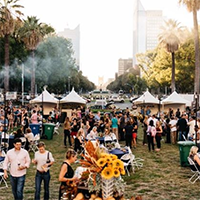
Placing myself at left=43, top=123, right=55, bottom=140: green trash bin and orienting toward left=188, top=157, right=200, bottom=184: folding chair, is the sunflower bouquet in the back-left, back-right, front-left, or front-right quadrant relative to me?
front-right

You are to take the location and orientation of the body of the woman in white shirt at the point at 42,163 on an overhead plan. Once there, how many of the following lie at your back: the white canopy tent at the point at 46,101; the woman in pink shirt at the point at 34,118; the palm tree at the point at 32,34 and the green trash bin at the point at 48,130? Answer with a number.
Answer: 4

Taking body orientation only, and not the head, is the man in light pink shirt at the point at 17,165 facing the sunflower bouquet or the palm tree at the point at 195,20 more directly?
the sunflower bouquet

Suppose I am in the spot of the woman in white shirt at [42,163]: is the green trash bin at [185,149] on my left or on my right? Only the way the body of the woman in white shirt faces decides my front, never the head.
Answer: on my left

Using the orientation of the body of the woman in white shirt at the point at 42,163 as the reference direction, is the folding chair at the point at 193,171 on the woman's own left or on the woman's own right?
on the woman's own left

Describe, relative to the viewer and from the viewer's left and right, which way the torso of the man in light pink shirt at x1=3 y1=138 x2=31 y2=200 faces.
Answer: facing the viewer

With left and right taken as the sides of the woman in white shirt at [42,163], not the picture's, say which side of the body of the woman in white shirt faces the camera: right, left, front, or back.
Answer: front

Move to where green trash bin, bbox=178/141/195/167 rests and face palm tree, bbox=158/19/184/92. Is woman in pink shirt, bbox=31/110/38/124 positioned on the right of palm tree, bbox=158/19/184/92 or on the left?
left

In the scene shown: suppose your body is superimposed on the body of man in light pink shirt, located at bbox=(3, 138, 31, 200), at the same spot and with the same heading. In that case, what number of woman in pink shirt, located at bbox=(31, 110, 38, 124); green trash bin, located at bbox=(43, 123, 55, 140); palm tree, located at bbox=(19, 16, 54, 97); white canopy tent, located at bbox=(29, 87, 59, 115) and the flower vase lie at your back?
4

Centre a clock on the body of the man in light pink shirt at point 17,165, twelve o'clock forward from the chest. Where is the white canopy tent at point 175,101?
The white canopy tent is roughly at 7 o'clock from the man in light pink shirt.

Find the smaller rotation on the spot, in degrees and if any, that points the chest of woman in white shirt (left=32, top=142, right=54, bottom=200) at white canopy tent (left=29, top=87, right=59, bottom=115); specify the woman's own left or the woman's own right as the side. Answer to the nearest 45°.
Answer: approximately 180°

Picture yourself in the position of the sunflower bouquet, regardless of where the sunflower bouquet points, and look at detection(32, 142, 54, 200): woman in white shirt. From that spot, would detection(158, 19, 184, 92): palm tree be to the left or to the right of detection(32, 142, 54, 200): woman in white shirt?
right

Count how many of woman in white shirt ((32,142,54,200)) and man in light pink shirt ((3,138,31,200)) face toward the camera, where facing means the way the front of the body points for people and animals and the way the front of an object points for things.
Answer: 2

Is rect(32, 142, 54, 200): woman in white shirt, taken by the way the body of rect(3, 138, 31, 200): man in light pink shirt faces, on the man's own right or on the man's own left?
on the man's own left

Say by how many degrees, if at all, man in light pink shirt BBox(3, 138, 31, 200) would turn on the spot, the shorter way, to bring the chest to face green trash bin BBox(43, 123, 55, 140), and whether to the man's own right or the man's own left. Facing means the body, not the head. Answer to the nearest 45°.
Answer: approximately 180°
